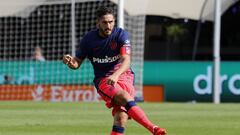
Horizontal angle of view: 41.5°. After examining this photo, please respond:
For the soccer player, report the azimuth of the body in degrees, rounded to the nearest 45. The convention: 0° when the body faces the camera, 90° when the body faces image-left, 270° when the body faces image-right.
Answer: approximately 0°
